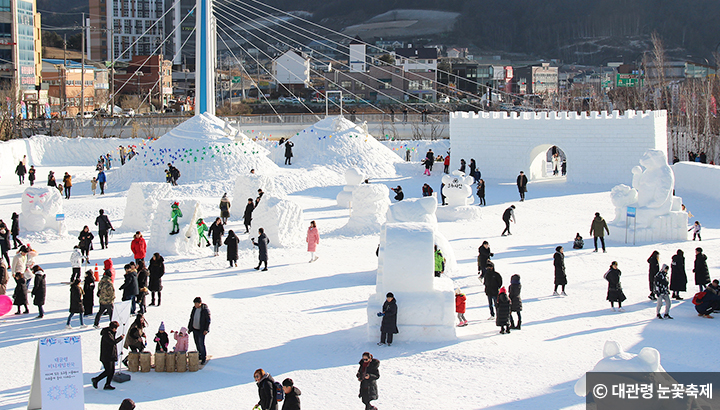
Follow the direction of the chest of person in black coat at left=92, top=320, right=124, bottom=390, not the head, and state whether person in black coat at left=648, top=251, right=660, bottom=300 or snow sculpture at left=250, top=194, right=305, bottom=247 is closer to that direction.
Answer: the person in black coat

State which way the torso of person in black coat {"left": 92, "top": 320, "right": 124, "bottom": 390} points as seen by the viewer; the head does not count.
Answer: to the viewer's right

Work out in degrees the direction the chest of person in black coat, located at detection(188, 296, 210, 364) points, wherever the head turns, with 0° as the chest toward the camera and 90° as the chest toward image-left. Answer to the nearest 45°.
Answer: approximately 45°

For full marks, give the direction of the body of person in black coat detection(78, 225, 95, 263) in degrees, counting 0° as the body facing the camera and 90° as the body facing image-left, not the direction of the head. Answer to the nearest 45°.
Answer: approximately 0°

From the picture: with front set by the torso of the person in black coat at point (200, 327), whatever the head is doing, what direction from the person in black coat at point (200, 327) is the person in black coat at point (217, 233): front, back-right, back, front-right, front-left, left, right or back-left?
back-right

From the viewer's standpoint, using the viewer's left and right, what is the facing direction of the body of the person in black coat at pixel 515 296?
facing away from the viewer

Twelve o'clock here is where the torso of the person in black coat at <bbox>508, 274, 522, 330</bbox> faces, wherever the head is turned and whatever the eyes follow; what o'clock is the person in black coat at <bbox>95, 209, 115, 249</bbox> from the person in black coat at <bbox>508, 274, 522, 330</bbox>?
the person in black coat at <bbox>95, 209, 115, 249</bbox> is roughly at 10 o'clock from the person in black coat at <bbox>508, 274, 522, 330</bbox>.
